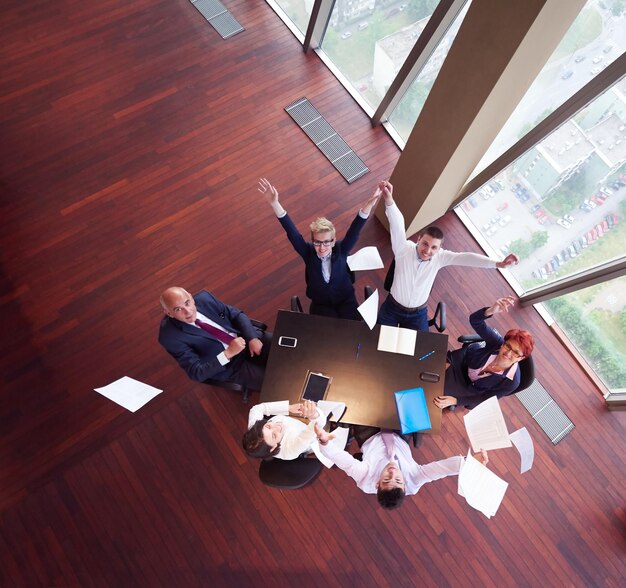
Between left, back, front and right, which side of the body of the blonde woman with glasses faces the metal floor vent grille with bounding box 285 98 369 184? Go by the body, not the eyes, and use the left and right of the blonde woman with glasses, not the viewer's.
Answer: back

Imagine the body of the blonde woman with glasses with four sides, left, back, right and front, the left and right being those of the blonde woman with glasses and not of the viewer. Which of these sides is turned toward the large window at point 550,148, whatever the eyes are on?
left

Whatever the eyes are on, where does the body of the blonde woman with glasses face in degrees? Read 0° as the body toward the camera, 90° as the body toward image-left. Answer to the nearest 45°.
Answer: approximately 0°

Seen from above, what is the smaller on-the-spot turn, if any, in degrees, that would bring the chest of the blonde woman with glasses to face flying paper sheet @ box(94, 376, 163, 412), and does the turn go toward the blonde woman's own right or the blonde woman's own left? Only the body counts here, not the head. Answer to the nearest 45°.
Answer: approximately 90° to the blonde woman's own right

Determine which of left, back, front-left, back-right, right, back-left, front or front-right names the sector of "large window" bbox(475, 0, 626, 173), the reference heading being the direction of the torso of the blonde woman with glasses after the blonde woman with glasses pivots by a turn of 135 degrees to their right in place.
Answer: back-right

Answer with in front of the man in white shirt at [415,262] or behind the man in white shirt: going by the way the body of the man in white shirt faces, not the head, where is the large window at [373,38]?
behind

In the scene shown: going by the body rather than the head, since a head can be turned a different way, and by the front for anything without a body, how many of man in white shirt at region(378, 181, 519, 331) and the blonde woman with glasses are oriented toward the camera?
2
